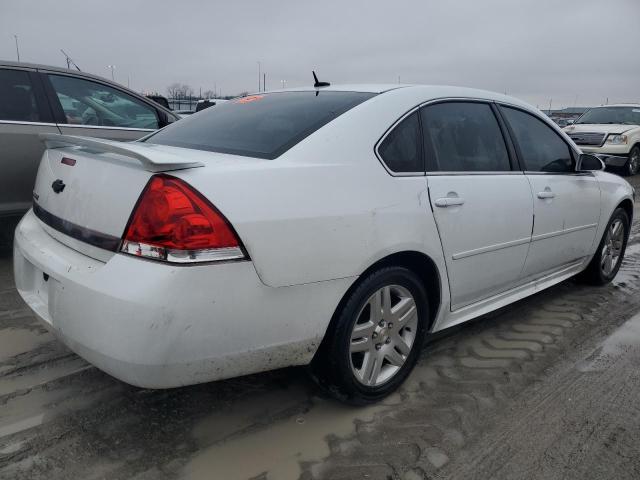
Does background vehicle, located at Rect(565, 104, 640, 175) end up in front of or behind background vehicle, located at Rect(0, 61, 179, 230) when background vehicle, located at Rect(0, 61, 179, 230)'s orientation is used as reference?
in front

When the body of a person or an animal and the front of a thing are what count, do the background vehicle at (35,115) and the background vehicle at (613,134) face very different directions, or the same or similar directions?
very different directions

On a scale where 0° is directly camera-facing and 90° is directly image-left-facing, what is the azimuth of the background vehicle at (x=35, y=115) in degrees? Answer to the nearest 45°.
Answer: approximately 270°

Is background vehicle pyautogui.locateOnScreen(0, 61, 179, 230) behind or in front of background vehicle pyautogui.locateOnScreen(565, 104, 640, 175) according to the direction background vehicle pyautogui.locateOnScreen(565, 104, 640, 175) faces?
in front

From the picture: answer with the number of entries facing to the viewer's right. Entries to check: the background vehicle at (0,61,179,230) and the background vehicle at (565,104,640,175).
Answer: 1

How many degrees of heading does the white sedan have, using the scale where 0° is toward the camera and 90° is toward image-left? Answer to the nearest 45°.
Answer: approximately 225°

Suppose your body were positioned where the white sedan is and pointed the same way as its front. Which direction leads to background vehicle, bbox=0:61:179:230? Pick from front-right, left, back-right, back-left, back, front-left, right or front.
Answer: left

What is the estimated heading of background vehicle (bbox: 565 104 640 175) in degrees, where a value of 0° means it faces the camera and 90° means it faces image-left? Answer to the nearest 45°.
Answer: approximately 45°

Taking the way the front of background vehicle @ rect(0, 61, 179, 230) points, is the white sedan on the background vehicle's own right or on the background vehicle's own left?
on the background vehicle's own right
